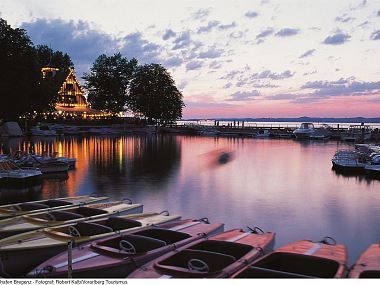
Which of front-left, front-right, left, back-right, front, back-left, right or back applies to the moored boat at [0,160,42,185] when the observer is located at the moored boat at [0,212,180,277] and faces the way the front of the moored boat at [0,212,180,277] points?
back-right

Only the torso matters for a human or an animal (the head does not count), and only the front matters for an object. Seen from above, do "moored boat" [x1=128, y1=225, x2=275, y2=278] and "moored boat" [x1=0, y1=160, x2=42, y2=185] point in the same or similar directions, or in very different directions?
very different directions

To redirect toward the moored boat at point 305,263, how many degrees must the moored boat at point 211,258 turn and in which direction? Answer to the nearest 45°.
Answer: approximately 135° to its left

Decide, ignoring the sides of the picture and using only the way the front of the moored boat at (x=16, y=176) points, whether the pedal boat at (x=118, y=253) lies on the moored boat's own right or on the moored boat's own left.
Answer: on the moored boat's own right

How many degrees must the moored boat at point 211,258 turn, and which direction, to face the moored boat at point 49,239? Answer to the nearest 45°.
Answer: approximately 45° to its right

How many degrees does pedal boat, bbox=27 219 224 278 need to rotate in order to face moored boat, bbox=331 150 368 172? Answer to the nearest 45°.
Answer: approximately 180°
